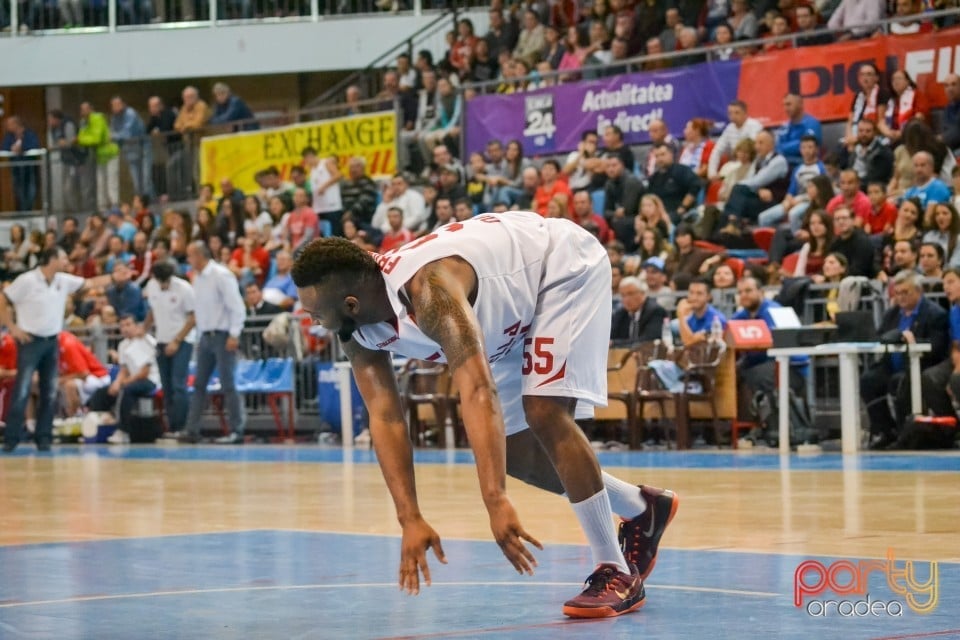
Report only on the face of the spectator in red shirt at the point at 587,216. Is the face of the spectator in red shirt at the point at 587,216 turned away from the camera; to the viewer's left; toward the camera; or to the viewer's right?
toward the camera

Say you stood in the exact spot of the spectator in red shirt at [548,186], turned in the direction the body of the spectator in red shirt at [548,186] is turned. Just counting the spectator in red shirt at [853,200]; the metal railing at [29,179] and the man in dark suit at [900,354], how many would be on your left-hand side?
2

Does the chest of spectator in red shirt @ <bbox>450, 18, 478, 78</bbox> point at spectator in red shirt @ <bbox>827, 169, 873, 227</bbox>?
no

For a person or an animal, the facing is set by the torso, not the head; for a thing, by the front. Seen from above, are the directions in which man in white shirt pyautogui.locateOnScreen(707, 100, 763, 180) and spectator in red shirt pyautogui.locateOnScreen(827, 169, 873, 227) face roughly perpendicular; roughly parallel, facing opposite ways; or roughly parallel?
roughly parallel

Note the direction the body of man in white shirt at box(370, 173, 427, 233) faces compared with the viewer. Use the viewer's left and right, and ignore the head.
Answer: facing the viewer and to the left of the viewer

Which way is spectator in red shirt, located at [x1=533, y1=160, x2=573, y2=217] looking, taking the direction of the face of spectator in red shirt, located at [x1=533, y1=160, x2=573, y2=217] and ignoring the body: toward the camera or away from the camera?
toward the camera

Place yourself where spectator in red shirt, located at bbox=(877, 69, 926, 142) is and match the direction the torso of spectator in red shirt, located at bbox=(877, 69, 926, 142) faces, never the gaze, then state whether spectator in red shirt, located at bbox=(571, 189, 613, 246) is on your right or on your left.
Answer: on your right

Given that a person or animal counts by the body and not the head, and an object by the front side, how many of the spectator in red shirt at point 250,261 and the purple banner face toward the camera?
2

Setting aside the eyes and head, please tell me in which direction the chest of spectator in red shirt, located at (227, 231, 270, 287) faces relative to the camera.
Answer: toward the camera

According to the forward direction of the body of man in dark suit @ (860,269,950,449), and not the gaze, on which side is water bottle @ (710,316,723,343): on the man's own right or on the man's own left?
on the man's own right

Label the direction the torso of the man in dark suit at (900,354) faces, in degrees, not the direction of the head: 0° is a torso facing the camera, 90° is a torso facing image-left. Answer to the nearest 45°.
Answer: approximately 45°

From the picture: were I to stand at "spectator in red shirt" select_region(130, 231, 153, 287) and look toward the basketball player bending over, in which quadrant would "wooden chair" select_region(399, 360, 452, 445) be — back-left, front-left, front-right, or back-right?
front-left

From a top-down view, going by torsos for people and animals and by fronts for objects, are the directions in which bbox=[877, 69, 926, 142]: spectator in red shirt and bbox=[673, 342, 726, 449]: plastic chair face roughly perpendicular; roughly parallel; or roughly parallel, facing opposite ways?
roughly parallel

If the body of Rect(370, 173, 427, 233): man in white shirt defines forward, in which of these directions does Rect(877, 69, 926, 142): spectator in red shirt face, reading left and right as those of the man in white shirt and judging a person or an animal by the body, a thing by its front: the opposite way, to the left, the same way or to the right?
the same way

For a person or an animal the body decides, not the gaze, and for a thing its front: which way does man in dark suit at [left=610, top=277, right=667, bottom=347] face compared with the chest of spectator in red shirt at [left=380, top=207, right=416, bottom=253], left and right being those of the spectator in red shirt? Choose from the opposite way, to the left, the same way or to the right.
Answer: the same way

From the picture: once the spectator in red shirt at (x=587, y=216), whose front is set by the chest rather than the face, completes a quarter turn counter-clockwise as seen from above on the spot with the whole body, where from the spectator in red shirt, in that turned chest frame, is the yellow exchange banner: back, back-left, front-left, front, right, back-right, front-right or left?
back

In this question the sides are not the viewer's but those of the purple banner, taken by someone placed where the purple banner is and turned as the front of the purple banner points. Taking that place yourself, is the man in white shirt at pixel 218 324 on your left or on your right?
on your right

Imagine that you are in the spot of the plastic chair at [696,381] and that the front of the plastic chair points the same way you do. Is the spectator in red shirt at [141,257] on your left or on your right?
on your right

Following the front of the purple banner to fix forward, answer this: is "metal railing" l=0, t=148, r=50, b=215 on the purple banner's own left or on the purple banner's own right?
on the purple banner's own right

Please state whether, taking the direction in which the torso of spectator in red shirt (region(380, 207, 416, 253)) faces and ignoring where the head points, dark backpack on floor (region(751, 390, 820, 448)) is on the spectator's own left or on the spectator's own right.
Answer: on the spectator's own left
